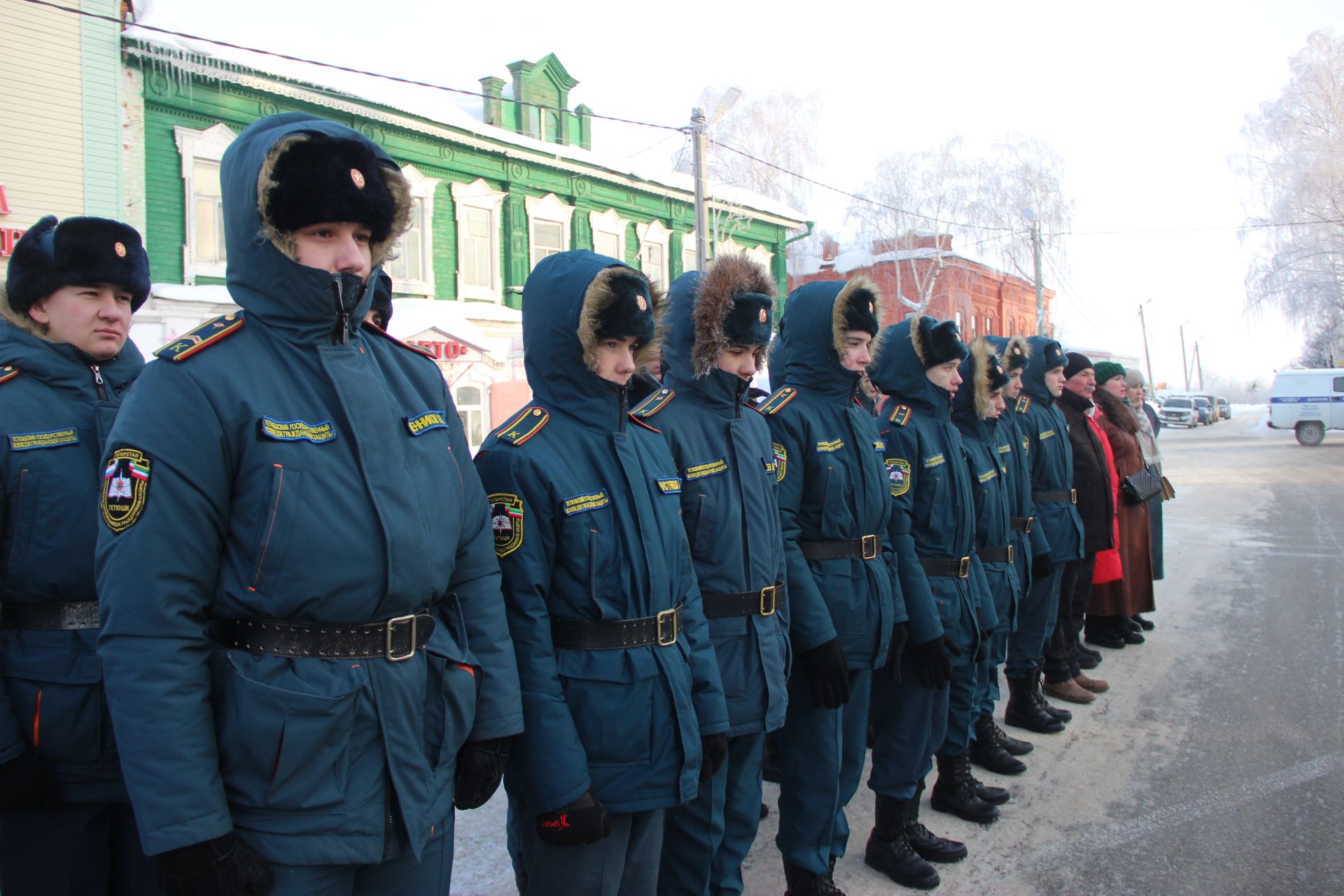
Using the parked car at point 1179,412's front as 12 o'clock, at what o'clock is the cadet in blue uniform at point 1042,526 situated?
The cadet in blue uniform is roughly at 12 o'clock from the parked car.

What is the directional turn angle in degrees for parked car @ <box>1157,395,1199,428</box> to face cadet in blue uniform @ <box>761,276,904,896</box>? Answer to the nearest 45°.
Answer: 0° — it already faces them

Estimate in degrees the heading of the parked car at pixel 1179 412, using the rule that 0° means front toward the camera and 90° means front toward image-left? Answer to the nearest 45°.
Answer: approximately 0°

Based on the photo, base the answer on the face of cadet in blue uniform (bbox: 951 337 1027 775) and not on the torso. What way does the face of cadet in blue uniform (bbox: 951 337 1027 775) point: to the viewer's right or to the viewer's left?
to the viewer's right

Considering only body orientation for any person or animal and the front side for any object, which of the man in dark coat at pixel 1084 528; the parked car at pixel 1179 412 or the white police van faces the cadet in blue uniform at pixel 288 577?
the parked car

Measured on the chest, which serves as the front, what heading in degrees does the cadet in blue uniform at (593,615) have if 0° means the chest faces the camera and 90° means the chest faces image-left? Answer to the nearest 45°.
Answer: approximately 315°

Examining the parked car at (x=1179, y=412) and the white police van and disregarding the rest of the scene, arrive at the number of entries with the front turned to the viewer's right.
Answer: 1

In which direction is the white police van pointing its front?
to the viewer's right

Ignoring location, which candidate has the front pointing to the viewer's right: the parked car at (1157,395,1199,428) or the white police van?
the white police van
